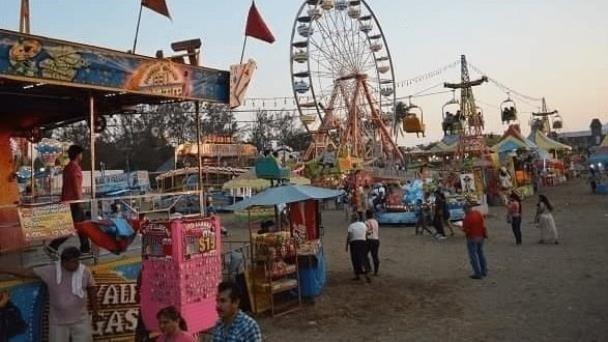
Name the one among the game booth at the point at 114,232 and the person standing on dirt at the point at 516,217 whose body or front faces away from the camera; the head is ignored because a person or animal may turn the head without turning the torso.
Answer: the person standing on dirt

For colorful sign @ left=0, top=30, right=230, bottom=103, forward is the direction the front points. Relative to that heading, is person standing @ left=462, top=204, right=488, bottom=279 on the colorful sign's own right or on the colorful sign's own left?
on the colorful sign's own left

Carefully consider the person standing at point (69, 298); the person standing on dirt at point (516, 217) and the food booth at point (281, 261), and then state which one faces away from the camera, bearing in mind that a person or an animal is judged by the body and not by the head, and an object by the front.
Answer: the person standing on dirt

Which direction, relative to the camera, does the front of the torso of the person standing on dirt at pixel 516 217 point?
away from the camera

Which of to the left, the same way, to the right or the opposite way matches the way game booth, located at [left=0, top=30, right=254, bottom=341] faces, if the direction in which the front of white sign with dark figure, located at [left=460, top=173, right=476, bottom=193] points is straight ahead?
to the left

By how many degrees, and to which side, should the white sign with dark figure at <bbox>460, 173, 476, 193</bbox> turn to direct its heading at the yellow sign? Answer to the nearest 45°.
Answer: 0° — it already faces it

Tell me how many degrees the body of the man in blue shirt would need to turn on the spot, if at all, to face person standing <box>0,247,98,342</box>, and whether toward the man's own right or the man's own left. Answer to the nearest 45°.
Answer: approximately 90° to the man's own right

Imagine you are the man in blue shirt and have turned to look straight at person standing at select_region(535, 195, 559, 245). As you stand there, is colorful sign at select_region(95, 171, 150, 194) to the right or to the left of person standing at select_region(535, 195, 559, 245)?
left

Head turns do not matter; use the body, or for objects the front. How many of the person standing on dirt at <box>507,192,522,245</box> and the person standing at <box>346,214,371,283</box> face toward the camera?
0

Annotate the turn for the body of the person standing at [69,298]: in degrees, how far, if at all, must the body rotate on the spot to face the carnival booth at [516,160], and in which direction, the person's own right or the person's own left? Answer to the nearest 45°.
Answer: approximately 135° to the person's own left

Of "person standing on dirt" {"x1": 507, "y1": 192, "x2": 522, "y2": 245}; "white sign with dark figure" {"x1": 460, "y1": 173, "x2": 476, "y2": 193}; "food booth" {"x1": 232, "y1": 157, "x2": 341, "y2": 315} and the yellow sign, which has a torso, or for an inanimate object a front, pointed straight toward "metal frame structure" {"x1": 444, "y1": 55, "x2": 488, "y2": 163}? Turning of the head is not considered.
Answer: the person standing on dirt

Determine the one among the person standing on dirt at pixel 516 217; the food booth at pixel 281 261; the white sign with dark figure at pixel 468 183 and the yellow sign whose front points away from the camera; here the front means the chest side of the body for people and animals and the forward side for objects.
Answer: the person standing on dirt
